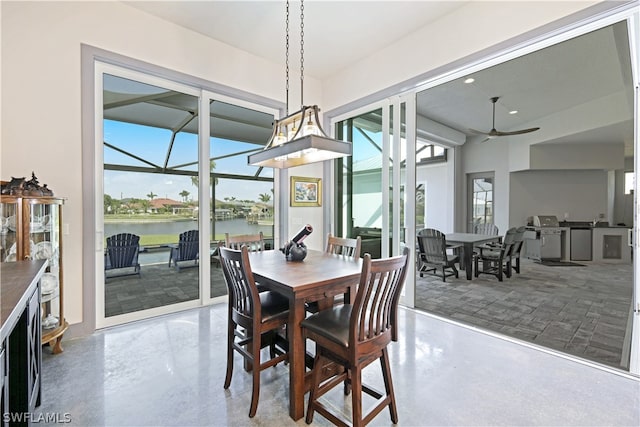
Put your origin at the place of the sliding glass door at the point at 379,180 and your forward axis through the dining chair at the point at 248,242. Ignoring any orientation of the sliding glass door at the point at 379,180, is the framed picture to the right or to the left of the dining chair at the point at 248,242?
right

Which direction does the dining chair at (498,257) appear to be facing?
to the viewer's left

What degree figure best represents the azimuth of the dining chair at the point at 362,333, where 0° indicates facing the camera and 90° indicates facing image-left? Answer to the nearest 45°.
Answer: approximately 135°

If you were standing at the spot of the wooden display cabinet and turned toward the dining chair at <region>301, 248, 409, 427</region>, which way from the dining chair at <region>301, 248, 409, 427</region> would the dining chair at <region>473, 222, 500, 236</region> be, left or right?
left

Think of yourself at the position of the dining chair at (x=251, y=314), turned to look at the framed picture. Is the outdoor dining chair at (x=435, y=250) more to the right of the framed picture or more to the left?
right

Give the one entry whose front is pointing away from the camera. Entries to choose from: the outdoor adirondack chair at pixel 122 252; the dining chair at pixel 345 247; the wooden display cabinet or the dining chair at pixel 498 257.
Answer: the outdoor adirondack chair

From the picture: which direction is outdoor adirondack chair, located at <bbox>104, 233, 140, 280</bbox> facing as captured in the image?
away from the camera

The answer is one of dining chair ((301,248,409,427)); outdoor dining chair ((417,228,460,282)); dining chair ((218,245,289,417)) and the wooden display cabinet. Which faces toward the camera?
the wooden display cabinet

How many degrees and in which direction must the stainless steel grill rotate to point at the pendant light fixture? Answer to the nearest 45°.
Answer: approximately 45° to its right

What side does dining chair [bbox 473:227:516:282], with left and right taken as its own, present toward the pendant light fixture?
left
